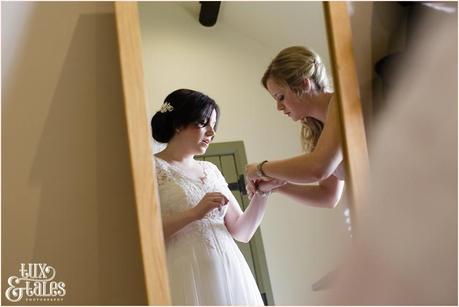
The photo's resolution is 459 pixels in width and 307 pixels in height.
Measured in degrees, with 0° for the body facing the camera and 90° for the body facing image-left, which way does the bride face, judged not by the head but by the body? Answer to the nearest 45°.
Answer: approximately 315°
